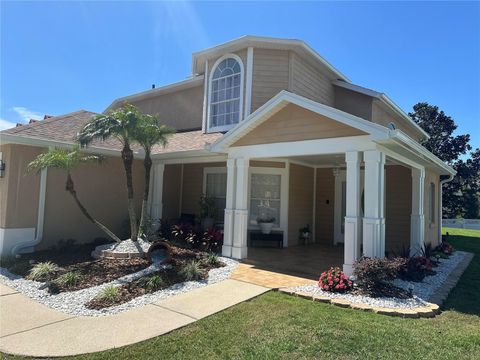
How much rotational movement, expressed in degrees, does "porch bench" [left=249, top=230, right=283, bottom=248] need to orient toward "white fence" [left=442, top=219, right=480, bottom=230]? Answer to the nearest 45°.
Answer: approximately 135° to its left

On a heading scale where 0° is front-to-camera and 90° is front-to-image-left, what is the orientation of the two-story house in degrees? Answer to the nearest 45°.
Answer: approximately 45°

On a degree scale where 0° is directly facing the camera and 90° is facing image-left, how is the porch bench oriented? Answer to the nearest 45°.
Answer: approximately 0°

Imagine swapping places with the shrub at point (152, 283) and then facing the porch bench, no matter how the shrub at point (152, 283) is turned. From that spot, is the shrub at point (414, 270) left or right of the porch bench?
right

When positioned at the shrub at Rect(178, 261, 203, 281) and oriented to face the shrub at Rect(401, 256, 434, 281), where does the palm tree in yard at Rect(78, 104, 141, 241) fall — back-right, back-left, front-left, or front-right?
back-left

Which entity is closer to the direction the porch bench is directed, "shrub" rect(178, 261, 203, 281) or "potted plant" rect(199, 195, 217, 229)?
the shrub

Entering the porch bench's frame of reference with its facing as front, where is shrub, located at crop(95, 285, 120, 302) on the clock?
The shrub is roughly at 1 o'clock from the porch bench.

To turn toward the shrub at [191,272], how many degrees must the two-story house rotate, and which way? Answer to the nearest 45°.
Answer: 0° — it already faces it

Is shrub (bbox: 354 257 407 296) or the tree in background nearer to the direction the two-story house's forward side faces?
the shrub

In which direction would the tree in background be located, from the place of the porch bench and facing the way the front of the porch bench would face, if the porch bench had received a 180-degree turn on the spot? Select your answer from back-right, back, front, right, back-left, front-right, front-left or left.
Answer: front-right
